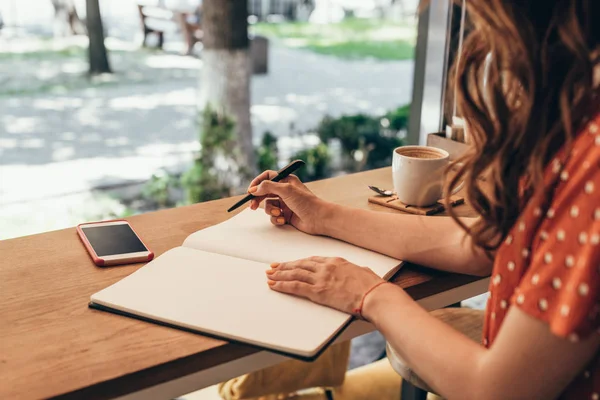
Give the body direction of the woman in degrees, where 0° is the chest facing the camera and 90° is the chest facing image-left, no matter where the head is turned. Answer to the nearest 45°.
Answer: approximately 90°

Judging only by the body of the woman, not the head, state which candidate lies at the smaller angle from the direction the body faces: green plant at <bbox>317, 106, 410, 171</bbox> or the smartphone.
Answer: the smartphone

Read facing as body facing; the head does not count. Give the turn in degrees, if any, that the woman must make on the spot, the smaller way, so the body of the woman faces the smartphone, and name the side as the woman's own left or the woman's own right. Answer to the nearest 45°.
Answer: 0° — they already face it

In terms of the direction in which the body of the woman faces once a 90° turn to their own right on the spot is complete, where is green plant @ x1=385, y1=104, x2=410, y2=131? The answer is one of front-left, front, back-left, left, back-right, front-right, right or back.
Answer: front

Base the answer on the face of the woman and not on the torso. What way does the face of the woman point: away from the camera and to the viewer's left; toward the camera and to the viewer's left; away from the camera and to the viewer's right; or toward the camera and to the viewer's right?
away from the camera and to the viewer's left

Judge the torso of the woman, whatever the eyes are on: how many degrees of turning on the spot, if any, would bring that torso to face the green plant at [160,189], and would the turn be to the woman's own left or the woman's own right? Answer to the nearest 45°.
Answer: approximately 45° to the woman's own right
